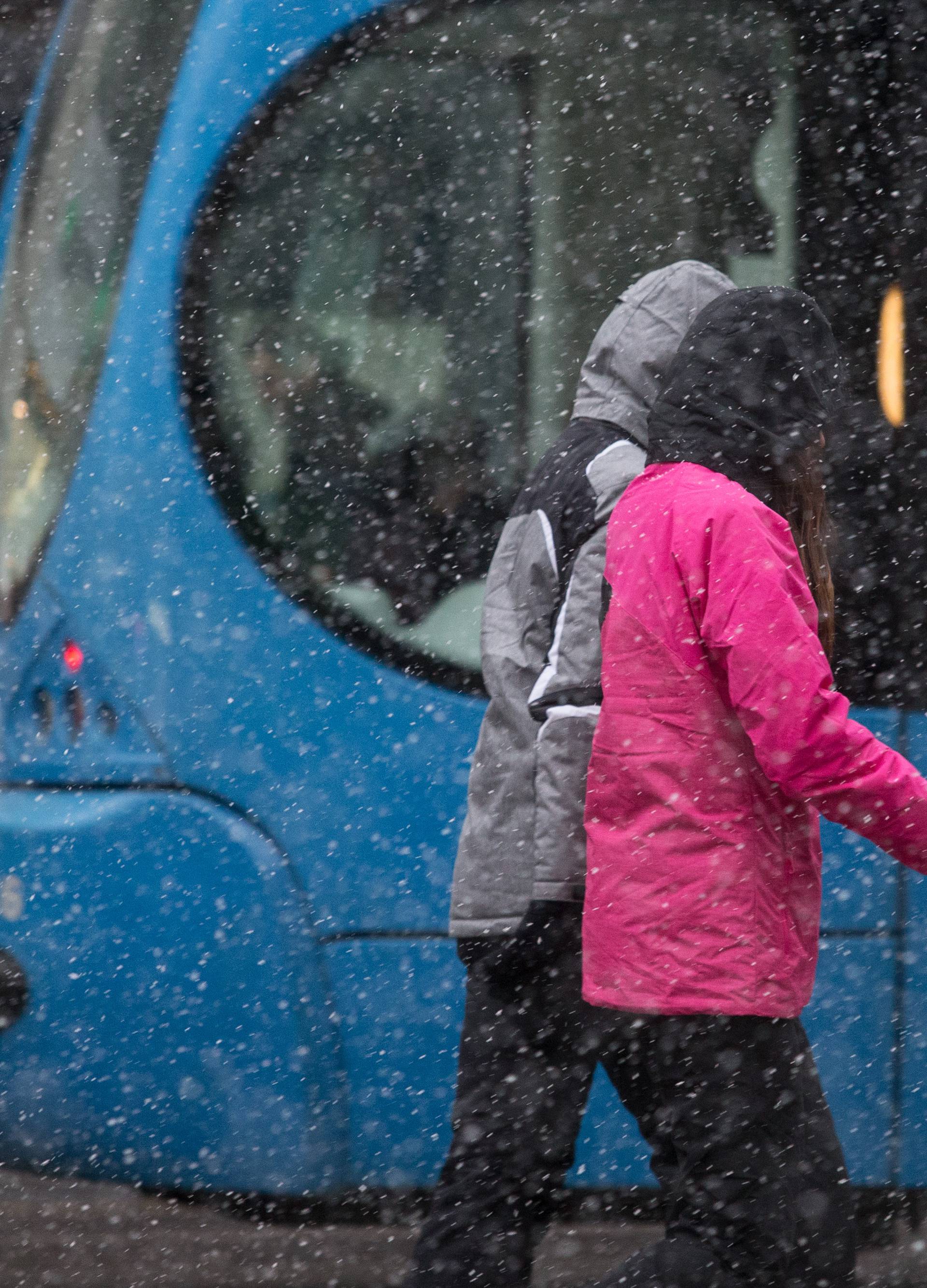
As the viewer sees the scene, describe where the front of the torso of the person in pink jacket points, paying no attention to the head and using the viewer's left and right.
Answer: facing away from the viewer and to the right of the viewer
